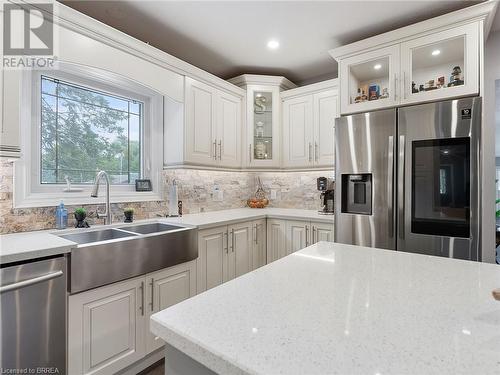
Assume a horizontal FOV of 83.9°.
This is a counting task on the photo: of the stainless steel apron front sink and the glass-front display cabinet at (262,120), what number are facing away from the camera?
0

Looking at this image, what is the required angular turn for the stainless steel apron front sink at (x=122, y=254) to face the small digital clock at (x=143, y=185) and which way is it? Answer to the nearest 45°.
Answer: approximately 135° to its left

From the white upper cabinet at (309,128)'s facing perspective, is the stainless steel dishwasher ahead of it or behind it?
ahead

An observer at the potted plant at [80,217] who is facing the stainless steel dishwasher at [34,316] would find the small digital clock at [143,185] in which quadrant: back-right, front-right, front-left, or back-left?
back-left

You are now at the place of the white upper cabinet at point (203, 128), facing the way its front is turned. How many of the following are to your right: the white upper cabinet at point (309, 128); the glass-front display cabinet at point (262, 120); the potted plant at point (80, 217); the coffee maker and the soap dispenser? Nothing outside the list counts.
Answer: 2

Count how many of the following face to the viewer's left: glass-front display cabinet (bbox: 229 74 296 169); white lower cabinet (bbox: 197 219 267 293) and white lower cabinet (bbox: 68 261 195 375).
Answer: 0

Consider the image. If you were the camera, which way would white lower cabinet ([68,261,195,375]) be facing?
facing the viewer and to the right of the viewer

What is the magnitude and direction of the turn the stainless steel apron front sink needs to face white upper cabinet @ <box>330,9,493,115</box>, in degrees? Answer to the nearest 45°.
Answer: approximately 45° to its left

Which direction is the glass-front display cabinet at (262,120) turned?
toward the camera

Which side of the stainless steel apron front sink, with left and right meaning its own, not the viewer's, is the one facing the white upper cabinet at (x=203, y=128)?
left

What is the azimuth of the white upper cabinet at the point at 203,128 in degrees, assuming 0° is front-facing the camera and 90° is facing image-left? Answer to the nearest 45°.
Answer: approximately 315°

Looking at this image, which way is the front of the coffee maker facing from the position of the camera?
facing the viewer and to the left of the viewer

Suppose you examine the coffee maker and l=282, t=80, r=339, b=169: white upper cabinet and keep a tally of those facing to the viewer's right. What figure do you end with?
0
